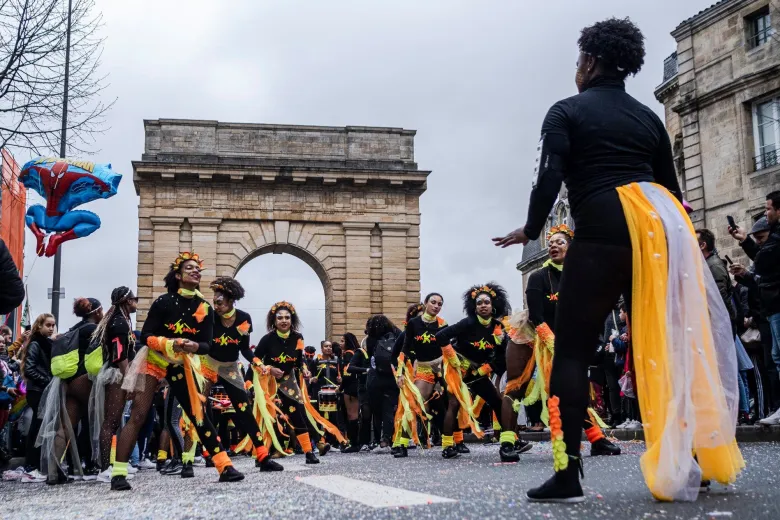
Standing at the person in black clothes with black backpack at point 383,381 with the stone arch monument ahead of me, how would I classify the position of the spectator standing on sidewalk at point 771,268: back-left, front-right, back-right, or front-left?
back-right

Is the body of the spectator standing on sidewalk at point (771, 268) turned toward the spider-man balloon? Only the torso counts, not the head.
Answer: yes

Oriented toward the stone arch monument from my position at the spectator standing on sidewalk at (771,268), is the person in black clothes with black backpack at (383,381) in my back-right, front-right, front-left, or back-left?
front-left

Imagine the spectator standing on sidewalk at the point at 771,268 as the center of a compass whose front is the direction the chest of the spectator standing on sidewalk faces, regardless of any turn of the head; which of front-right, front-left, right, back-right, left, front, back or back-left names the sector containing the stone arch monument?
front-right

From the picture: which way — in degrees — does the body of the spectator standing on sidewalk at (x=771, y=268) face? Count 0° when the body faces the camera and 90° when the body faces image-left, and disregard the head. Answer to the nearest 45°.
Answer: approximately 90°

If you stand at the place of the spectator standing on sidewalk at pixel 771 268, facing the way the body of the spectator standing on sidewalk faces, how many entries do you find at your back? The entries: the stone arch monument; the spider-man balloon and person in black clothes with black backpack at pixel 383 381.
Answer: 0

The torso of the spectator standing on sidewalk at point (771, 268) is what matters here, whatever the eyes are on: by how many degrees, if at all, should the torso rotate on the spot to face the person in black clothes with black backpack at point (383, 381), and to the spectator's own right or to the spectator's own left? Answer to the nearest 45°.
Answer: approximately 45° to the spectator's own right

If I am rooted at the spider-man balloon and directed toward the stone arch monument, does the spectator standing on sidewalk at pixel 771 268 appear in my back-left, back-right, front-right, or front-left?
back-right

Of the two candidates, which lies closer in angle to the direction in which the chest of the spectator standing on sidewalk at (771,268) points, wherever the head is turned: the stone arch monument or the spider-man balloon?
the spider-man balloon
